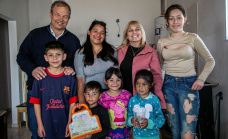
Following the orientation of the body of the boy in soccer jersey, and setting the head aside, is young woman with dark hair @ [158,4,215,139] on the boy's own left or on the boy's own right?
on the boy's own left

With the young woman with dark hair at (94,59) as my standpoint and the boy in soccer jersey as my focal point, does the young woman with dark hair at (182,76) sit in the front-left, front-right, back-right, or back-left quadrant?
back-left

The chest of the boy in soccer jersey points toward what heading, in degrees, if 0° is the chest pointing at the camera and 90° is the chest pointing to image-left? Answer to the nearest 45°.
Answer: approximately 0°

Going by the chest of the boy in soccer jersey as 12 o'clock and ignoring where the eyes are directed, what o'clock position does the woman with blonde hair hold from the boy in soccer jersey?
The woman with blonde hair is roughly at 9 o'clock from the boy in soccer jersey.
